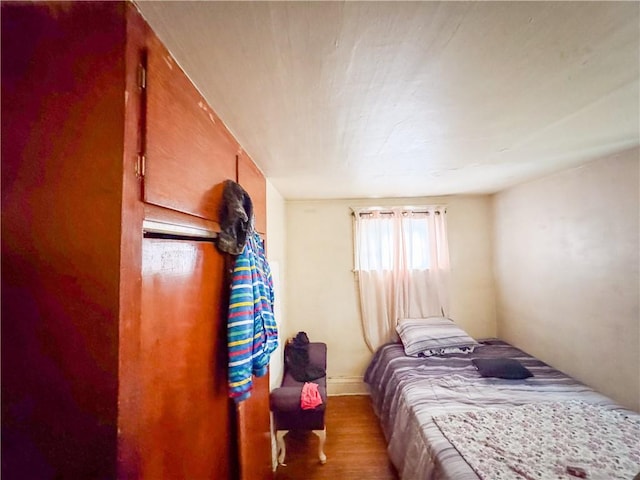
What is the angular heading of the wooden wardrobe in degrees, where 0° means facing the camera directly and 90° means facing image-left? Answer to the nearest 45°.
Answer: approximately 315°

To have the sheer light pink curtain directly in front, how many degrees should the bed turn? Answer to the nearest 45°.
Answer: approximately 180°

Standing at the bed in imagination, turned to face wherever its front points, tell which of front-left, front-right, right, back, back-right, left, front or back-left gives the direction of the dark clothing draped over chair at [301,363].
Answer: back-right

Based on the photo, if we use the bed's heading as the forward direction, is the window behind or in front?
behind

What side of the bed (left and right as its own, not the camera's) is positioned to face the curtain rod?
back

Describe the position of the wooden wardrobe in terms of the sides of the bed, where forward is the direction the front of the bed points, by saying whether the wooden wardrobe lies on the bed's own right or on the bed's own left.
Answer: on the bed's own right

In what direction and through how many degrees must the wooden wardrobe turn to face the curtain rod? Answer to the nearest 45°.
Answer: approximately 90° to its left

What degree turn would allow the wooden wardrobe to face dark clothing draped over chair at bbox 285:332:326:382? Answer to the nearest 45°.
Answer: approximately 90° to its left

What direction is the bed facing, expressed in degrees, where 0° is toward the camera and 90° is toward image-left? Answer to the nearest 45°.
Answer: approximately 315°

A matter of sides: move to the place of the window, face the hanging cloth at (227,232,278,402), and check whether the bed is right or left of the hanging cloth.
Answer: left

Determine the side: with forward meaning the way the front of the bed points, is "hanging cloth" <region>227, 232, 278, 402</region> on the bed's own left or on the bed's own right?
on the bed's own right

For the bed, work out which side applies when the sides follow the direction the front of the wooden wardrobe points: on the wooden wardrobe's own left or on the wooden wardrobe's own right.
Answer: on the wooden wardrobe's own left
